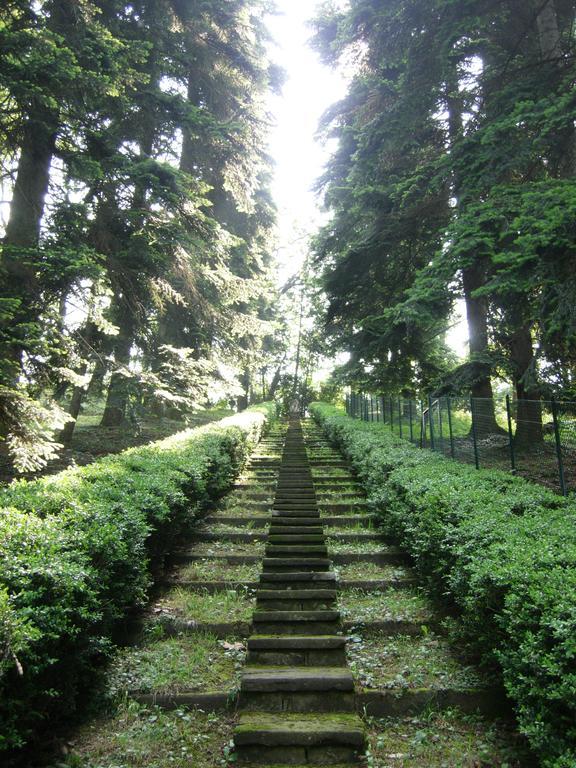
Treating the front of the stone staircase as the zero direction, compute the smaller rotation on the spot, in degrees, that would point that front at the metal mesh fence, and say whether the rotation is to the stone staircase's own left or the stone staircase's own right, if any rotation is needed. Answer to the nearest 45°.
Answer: approximately 135° to the stone staircase's own left

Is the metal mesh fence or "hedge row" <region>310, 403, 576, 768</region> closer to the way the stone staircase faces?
the hedge row

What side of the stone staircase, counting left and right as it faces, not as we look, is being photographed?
front

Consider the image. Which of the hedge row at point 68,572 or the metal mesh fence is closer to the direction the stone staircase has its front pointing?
the hedge row

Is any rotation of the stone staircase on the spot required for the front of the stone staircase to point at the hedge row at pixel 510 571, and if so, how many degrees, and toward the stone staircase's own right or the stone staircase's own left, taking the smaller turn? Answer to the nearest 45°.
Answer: approximately 90° to the stone staircase's own left

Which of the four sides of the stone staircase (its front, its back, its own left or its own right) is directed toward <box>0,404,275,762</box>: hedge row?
right
